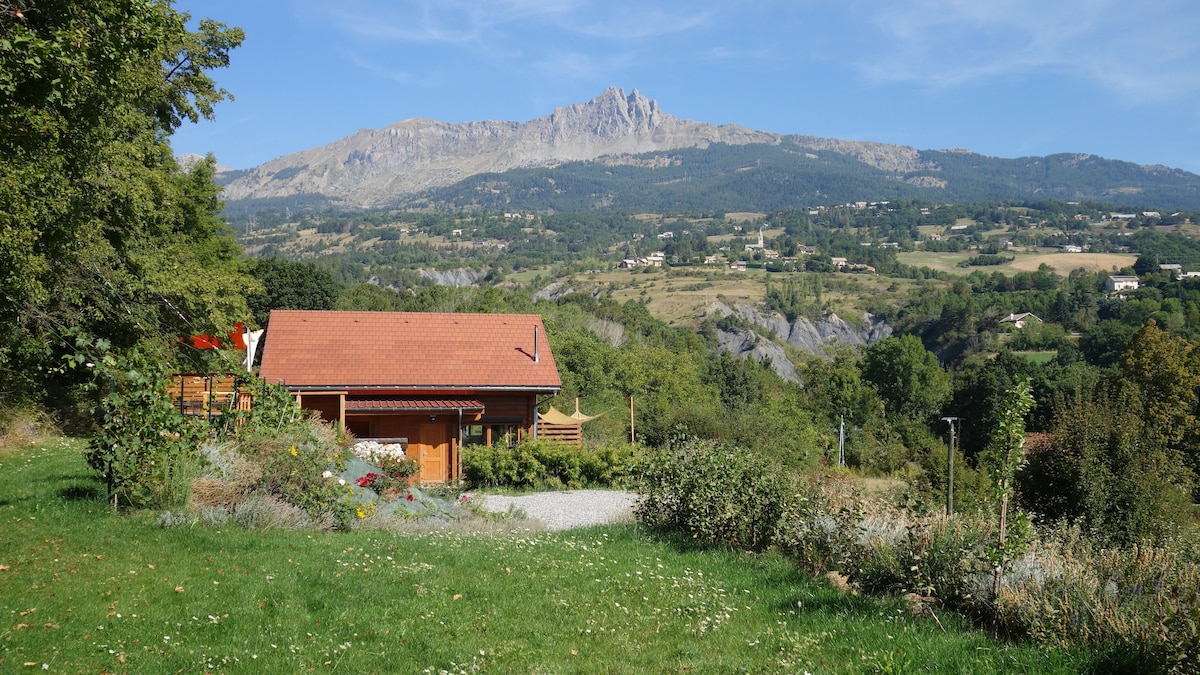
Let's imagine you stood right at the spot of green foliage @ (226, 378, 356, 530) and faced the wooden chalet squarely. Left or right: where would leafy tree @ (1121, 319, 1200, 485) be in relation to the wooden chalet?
right

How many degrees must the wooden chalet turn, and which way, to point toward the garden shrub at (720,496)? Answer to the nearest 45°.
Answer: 0° — it already faces it

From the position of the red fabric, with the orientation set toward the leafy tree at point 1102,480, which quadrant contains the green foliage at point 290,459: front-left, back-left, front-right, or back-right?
front-right

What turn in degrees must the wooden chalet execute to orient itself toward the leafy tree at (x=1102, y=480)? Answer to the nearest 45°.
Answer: approximately 45° to its left

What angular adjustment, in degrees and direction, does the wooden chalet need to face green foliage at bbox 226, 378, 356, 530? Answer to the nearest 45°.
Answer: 0° — it already faces it

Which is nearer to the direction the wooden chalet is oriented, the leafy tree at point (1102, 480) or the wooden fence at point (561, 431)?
the leafy tree

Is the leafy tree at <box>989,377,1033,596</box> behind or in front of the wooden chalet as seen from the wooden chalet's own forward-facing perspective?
in front

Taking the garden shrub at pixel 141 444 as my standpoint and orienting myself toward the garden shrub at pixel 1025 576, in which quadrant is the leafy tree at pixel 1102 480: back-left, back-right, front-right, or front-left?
front-left

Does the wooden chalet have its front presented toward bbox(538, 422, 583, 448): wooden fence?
no

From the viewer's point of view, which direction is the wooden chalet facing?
toward the camera

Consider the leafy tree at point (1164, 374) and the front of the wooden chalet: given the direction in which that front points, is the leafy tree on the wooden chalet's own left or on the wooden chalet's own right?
on the wooden chalet's own left
